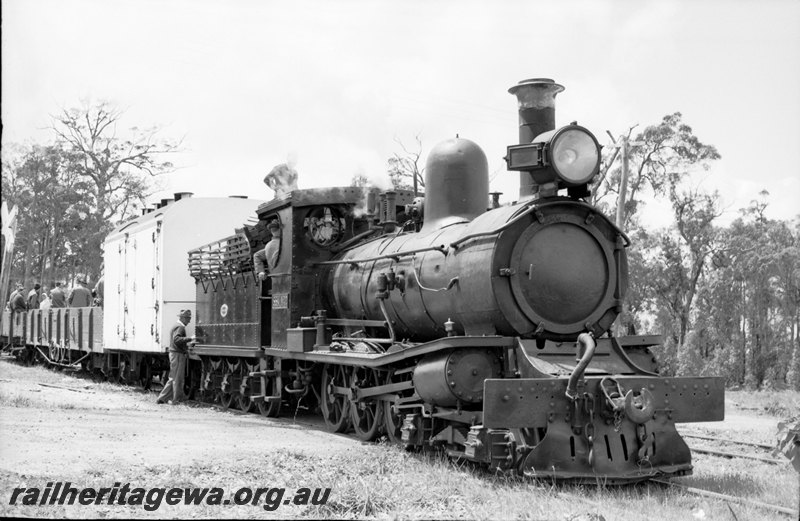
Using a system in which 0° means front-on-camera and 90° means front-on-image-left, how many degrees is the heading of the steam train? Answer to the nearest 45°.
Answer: approximately 315°

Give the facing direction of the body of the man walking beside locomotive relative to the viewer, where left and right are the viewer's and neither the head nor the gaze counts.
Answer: facing to the right of the viewer
